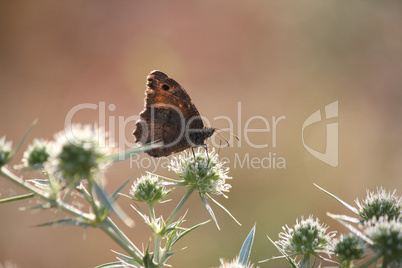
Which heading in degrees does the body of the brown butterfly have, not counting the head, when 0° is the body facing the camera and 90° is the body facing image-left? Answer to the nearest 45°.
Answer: approximately 270°
